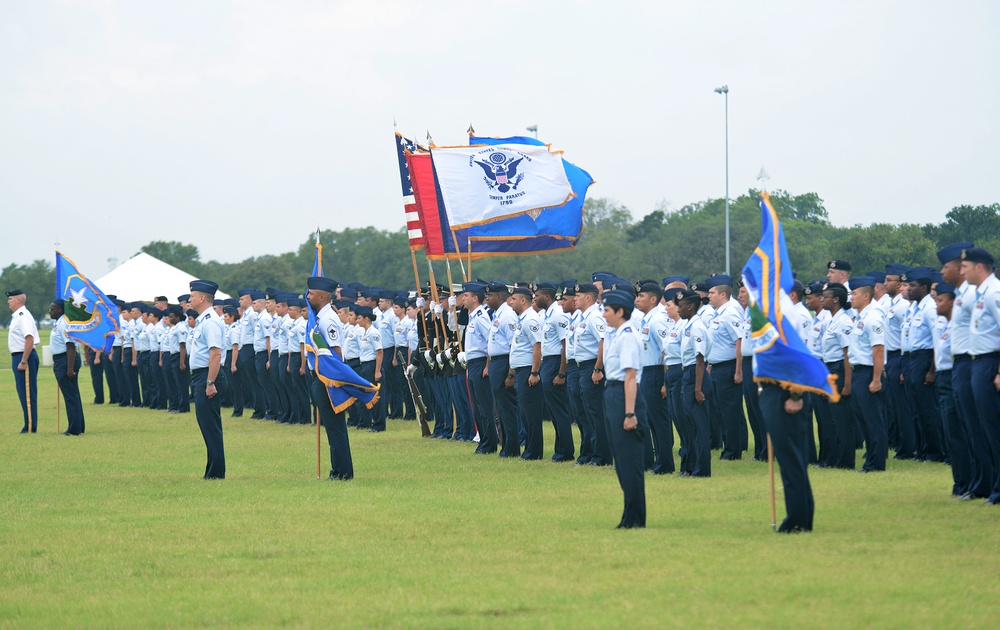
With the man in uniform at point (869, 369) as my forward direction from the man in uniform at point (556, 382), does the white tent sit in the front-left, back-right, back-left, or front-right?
back-left

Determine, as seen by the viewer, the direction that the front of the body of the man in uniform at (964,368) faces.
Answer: to the viewer's left

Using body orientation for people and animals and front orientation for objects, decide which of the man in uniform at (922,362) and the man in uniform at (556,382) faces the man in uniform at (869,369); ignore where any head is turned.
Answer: the man in uniform at (922,362)

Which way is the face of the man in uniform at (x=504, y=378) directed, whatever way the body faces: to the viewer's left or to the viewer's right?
to the viewer's left

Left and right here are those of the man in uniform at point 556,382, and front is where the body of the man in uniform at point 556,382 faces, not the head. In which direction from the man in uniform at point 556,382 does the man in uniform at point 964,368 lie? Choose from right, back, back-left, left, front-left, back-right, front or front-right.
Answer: left

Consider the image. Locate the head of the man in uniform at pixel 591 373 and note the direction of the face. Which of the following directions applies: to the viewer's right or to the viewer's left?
to the viewer's left

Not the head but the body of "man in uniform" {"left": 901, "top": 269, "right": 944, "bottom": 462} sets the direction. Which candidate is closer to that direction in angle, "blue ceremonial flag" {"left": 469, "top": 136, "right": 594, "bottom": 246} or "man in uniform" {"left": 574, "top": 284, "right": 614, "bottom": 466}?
the man in uniform

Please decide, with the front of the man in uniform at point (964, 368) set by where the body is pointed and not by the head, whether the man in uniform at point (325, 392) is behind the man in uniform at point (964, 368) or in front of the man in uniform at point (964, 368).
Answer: in front

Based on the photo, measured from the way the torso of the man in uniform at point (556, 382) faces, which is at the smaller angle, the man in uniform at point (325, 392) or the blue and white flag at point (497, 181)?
the man in uniform

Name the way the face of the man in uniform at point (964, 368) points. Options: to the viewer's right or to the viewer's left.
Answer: to the viewer's left
